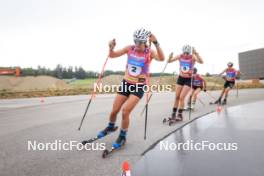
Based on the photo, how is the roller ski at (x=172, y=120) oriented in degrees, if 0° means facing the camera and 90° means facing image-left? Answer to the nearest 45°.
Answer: approximately 45°

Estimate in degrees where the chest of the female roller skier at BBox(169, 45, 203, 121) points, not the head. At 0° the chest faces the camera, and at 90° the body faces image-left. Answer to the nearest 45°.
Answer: approximately 0°

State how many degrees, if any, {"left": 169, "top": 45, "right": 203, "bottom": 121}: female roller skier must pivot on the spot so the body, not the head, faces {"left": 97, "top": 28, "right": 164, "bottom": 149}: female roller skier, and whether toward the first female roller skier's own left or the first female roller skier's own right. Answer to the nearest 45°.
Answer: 0° — they already face them
